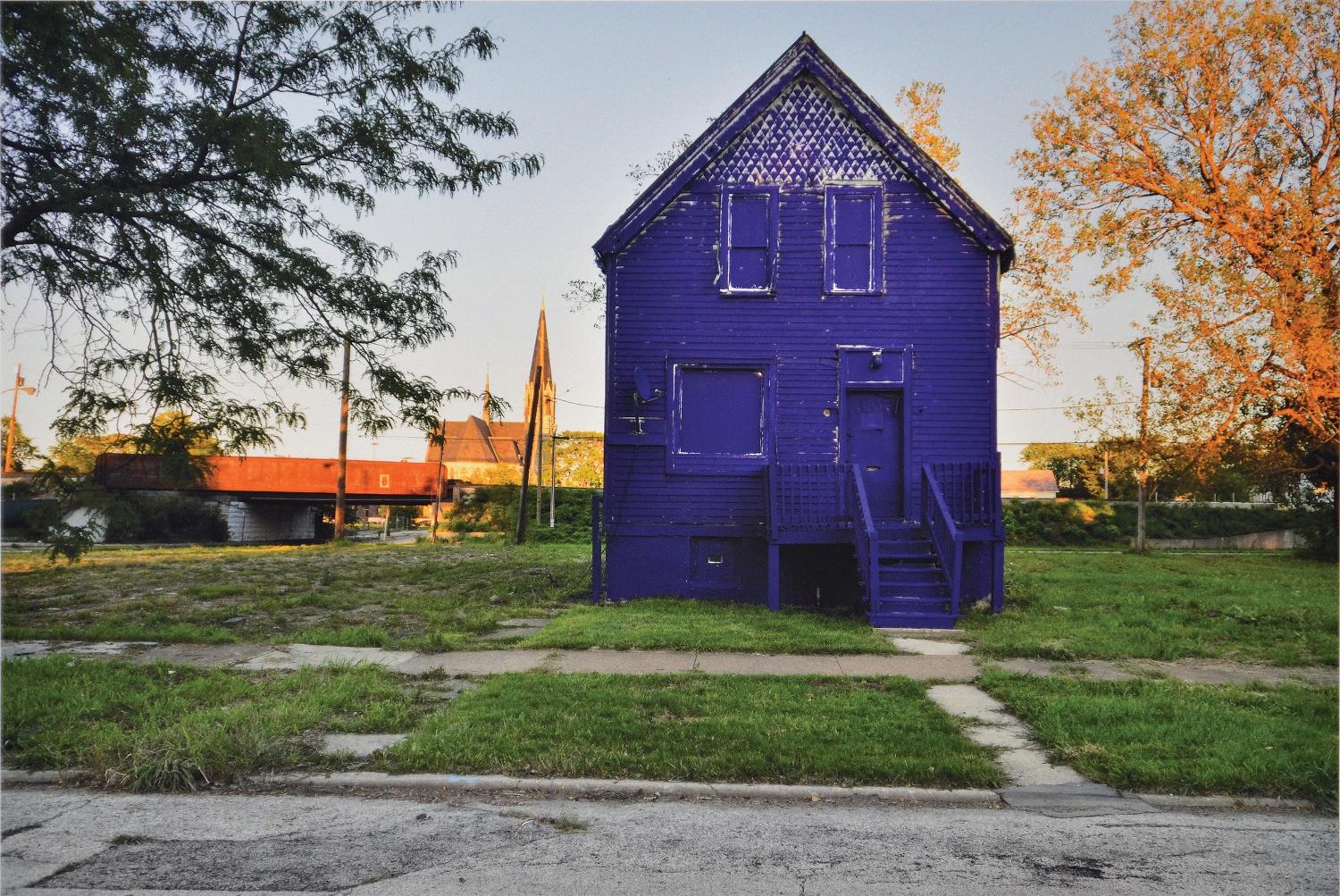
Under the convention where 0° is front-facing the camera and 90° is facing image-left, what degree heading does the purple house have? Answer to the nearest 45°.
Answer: approximately 0°

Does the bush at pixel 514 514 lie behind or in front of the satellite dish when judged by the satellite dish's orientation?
behind

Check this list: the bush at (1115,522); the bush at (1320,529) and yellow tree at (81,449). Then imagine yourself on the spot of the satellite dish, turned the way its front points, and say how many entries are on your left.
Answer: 2

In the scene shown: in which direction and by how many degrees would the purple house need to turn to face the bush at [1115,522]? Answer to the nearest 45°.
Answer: approximately 135° to its left

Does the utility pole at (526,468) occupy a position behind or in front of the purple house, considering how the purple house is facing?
behind

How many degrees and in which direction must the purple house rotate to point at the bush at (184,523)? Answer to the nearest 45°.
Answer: approximately 135° to its right

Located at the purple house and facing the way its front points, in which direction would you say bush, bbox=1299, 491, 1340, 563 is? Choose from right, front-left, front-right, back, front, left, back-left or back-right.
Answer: back-left

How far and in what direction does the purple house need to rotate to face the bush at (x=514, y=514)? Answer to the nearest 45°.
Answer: approximately 135° to its right

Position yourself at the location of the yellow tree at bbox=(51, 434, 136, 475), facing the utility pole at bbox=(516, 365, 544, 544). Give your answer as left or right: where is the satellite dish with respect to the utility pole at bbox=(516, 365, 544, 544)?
right
